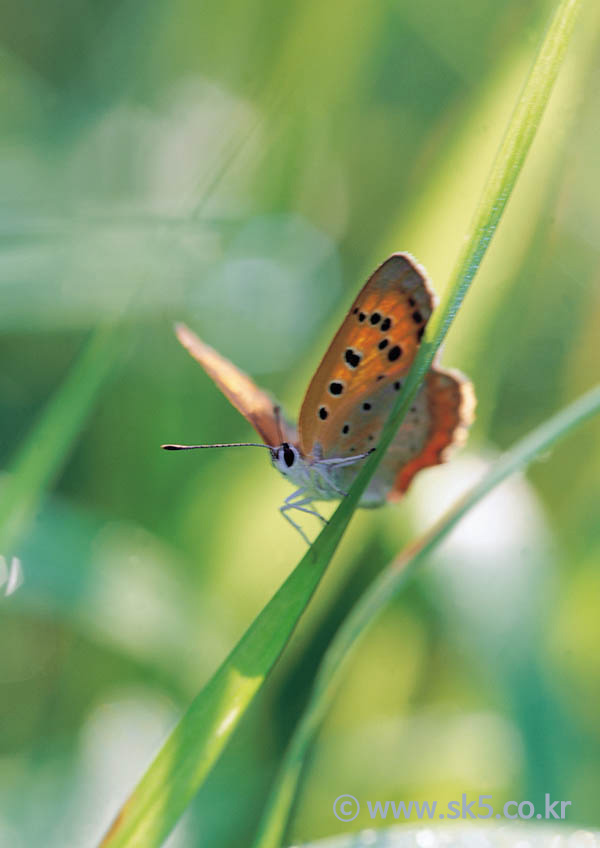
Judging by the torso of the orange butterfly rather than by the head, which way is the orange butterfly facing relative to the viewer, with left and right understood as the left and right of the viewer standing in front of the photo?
facing the viewer and to the left of the viewer
